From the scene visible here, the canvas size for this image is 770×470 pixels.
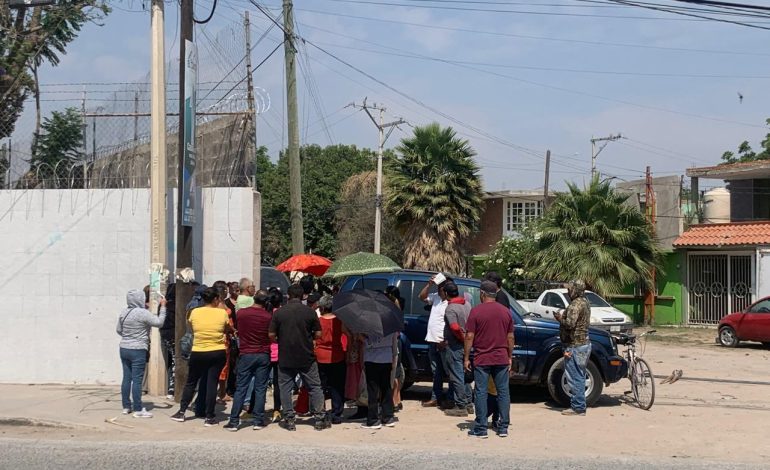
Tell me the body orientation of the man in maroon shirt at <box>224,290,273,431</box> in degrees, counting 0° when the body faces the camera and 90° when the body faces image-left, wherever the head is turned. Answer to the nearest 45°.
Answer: approximately 180°

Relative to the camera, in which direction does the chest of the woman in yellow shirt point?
away from the camera

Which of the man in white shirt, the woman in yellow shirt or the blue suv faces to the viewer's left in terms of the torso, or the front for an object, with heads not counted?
the man in white shirt

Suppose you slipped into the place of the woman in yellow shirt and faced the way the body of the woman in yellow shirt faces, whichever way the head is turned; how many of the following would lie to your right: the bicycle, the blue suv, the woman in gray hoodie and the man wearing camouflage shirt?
3

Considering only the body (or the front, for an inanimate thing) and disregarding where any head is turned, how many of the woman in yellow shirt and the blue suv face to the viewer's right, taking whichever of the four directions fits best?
1

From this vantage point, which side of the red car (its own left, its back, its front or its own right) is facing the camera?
left

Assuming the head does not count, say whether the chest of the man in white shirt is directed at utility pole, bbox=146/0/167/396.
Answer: yes

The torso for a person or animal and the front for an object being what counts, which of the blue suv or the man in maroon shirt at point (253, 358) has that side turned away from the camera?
the man in maroon shirt

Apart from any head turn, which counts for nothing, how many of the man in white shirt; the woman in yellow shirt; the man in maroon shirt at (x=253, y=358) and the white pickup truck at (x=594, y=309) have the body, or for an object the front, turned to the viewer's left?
1

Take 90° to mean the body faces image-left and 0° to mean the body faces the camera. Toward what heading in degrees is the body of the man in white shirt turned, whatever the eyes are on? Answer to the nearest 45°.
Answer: approximately 90°

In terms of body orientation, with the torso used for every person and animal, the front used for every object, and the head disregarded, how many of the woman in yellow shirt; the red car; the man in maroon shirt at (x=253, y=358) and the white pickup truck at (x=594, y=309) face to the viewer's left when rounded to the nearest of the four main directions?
1

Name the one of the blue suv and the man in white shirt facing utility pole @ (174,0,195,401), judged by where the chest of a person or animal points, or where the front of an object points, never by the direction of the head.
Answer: the man in white shirt

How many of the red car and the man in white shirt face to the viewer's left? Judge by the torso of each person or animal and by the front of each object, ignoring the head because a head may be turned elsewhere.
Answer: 2

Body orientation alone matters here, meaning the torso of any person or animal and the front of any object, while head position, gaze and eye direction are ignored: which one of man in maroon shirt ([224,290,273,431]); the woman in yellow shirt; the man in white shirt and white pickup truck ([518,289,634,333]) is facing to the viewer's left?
the man in white shirt

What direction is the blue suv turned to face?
to the viewer's right

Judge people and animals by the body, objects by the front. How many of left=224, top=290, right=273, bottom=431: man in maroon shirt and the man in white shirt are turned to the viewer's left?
1

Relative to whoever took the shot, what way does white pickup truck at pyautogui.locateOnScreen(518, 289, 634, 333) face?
facing the viewer and to the right of the viewer

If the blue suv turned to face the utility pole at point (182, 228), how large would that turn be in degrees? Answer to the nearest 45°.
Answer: approximately 180°

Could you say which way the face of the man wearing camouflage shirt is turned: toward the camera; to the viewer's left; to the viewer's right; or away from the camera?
to the viewer's left

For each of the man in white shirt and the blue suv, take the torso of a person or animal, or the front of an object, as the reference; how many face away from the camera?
0

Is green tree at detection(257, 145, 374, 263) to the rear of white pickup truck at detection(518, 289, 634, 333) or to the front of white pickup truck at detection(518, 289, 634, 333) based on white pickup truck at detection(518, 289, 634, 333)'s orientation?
to the rear
